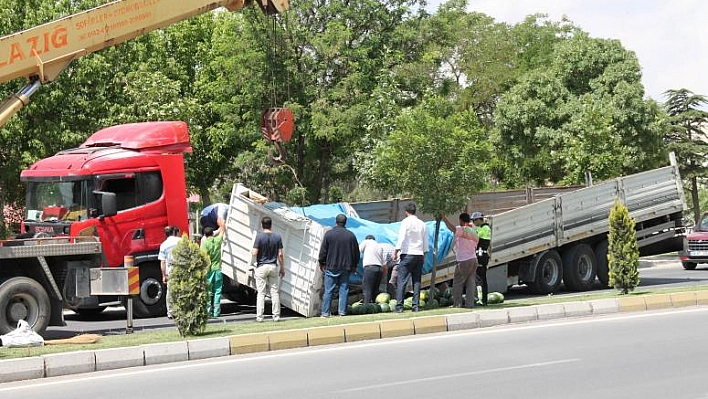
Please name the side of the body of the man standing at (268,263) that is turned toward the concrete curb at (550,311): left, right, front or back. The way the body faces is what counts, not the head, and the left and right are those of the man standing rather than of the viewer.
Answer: right

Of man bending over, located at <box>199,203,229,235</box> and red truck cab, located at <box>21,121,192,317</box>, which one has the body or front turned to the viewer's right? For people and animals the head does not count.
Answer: the man bending over

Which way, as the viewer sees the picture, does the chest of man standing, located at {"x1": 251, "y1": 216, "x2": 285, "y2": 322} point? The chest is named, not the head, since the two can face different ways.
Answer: away from the camera

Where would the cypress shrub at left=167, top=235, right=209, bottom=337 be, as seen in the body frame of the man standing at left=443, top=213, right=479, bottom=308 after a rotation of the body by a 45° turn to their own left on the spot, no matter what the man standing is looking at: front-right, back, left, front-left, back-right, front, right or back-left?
front-left

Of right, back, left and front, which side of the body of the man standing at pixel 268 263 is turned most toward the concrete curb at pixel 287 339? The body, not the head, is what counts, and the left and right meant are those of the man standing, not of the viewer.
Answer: back

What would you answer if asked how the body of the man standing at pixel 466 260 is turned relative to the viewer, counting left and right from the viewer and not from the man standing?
facing away from the viewer and to the left of the viewer

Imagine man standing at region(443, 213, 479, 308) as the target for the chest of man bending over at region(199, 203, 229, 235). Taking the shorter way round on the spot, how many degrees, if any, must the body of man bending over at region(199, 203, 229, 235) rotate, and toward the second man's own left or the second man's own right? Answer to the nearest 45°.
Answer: approximately 45° to the second man's own right

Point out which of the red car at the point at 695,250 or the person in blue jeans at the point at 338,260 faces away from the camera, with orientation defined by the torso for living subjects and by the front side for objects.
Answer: the person in blue jeans

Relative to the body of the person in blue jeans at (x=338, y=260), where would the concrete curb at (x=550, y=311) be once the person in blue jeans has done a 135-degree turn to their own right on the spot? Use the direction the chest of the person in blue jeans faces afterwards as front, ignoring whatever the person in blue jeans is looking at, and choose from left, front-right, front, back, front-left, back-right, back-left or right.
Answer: front-left

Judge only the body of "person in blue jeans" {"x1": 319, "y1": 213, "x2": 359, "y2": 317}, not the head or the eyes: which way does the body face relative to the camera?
away from the camera

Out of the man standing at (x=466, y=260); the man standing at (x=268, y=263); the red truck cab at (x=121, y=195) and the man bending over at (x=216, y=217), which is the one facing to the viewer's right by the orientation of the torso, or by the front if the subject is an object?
the man bending over at (x=216, y=217)

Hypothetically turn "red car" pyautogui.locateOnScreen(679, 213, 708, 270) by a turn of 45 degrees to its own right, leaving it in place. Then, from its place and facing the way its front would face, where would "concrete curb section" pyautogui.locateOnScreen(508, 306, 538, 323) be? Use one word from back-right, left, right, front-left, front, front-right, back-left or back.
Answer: left

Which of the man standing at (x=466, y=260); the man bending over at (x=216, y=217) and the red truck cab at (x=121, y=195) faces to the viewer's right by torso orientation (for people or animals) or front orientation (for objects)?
the man bending over at (x=216, y=217)

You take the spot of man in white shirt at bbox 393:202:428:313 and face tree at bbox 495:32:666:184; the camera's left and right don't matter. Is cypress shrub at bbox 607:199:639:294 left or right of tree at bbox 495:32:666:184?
right

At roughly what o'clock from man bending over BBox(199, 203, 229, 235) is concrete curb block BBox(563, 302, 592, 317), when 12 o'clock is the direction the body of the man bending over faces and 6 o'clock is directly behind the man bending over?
The concrete curb block is roughly at 1 o'clock from the man bending over.
